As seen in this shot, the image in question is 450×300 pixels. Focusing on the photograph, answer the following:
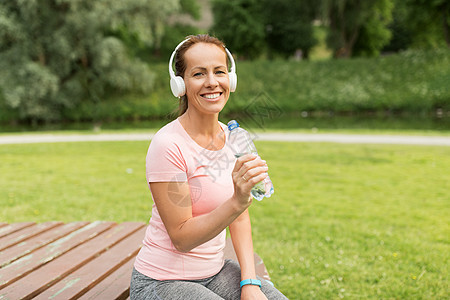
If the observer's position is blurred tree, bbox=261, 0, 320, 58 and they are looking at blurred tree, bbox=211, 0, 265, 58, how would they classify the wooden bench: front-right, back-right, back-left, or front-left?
front-left

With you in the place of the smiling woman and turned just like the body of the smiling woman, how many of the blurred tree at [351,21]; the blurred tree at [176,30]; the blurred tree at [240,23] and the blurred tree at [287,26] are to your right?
0

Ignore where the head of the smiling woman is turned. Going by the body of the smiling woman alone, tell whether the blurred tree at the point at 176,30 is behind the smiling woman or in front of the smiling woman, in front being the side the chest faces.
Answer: behind

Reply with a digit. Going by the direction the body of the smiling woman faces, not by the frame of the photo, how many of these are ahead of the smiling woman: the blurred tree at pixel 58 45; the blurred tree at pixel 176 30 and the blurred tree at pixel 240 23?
0

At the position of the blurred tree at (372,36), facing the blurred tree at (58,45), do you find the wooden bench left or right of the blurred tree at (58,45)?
left

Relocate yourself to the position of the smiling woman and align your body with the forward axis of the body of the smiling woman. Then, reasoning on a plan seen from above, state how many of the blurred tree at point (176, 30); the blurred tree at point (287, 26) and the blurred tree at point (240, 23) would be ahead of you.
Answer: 0

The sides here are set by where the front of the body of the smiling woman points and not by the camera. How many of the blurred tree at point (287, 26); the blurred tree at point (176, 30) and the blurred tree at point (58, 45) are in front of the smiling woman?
0

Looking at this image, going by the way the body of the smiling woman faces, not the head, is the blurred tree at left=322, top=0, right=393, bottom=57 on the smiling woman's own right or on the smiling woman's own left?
on the smiling woman's own left

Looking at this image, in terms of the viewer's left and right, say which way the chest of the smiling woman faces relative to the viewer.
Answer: facing the viewer and to the right of the viewer

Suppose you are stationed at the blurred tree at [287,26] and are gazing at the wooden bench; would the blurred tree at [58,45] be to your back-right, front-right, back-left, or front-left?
front-right

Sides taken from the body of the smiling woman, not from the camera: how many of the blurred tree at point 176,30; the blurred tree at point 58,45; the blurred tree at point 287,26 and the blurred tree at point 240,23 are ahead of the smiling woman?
0
